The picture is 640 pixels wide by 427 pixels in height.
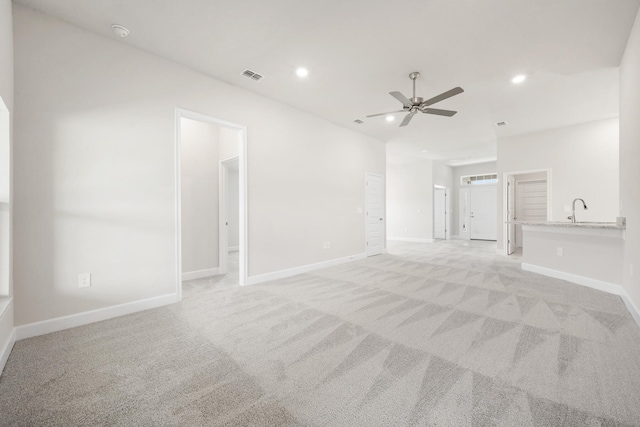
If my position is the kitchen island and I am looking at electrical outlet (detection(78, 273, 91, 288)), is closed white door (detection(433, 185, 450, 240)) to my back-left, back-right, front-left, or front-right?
back-right

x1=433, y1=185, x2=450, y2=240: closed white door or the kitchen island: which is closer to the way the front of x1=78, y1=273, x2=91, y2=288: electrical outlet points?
the kitchen island

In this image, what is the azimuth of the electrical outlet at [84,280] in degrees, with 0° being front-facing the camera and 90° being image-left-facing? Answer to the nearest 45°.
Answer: approximately 0°

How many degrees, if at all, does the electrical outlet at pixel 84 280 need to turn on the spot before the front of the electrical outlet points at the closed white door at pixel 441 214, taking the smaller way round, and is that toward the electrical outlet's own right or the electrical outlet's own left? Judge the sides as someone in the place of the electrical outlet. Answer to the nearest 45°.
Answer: approximately 90° to the electrical outlet's own left

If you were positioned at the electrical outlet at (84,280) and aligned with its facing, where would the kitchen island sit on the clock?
The kitchen island is roughly at 10 o'clock from the electrical outlet.
